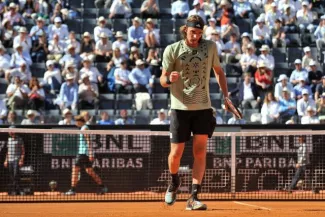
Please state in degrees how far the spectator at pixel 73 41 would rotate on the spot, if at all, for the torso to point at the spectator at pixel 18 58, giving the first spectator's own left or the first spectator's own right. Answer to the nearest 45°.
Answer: approximately 90° to the first spectator's own right

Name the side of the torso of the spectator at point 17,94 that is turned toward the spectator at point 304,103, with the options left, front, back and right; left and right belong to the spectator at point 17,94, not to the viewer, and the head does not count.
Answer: left

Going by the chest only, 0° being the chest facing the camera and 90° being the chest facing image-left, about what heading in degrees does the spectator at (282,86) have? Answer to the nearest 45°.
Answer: approximately 0°

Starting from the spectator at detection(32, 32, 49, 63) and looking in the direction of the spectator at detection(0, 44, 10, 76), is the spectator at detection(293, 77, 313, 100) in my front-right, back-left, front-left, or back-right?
back-left

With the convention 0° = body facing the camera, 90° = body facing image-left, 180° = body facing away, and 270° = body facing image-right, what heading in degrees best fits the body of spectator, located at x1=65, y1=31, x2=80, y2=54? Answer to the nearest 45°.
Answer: approximately 0°

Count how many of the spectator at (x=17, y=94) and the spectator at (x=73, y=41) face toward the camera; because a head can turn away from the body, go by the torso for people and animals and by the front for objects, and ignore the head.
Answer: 2
